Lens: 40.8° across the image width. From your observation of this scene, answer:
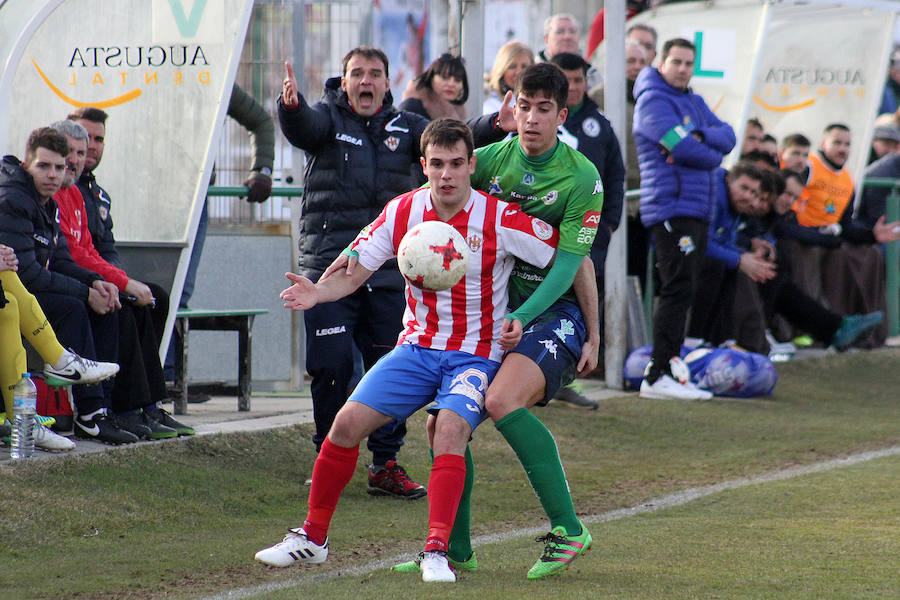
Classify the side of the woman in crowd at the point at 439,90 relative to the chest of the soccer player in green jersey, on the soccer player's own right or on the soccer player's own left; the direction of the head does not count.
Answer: on the soccer player's own right

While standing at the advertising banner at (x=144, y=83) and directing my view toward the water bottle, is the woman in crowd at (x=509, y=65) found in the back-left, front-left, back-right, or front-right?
back-left

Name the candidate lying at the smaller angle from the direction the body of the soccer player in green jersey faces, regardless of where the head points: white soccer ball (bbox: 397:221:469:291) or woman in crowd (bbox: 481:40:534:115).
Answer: the white soccer ball
